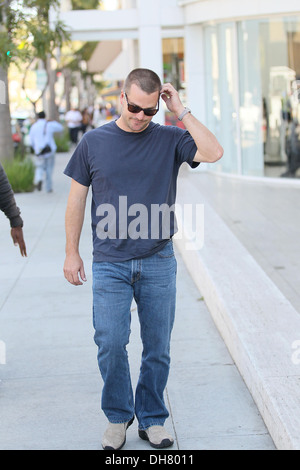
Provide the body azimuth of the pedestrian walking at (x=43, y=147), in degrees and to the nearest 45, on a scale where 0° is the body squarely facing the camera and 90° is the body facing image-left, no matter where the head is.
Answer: approximately 180°

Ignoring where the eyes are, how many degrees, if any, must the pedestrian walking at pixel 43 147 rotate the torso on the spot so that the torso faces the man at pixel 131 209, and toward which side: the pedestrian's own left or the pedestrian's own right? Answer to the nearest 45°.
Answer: approximately 180°

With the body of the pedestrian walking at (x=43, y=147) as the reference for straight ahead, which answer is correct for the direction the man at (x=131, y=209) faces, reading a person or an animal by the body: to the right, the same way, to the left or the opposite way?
the opposite way

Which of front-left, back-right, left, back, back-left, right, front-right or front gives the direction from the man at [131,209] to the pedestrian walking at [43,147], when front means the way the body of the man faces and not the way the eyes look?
back

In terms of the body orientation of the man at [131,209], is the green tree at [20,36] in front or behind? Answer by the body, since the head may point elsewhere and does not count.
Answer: behind

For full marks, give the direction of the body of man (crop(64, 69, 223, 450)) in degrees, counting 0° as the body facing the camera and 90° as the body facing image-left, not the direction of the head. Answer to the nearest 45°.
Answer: approximately 0°

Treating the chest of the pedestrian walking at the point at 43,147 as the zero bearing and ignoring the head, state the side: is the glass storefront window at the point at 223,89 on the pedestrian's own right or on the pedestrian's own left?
on the pedestrian's own right

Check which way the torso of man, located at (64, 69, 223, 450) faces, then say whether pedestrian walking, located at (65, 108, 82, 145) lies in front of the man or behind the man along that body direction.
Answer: behind

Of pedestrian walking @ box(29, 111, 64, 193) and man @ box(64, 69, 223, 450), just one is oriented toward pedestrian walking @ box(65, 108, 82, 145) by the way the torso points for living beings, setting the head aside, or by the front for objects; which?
pedestrian walking @ box(29, 111, 64, 193)

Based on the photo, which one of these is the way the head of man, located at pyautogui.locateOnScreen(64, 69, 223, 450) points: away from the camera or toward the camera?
toward the camera
